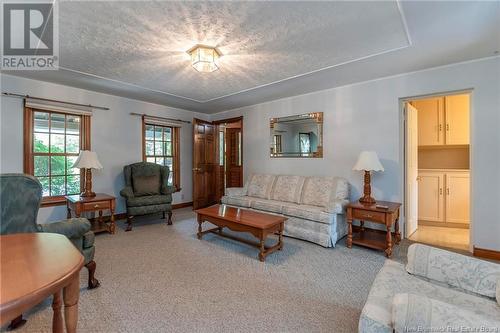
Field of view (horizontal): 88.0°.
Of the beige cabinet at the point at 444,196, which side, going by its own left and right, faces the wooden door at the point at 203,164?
right

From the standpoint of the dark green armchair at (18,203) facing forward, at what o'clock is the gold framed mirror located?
The gold framed mirror is roughly at 10 o'clock from the dark green armchair.

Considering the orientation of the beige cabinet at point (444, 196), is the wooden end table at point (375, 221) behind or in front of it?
in front

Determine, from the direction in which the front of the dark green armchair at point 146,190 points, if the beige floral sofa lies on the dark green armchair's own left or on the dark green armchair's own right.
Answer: on the dark green armchair's own left

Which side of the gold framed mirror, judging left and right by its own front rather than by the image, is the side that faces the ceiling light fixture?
front

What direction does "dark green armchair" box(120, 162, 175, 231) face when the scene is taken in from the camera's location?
facing the viewer

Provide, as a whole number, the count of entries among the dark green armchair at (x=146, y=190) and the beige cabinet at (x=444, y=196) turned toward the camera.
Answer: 2

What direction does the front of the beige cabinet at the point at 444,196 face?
toward the camera

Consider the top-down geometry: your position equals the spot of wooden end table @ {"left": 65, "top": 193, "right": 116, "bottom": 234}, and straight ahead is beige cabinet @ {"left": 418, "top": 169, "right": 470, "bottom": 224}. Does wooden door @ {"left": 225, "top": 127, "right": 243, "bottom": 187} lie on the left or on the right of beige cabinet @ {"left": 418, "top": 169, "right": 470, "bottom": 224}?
left

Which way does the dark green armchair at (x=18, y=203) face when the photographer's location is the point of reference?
facing the viewer and to the right of the viewer

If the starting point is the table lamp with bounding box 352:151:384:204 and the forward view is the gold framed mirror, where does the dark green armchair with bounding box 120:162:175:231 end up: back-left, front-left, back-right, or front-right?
front-left

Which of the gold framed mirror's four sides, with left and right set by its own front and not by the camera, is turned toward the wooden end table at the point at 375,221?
left

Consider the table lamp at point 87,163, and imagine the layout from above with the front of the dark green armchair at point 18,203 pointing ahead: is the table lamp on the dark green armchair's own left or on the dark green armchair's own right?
on the dark green armchair's own left

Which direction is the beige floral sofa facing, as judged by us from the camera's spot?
facing the viewer and to the left of the viewer
